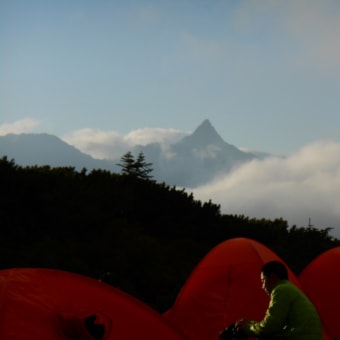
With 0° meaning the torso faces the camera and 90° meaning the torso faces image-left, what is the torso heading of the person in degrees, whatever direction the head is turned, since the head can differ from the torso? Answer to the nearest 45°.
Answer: approximately 90°

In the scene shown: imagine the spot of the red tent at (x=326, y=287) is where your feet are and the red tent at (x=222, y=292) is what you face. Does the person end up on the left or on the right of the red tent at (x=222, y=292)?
left

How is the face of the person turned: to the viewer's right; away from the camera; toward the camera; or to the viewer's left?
to the viewer's left

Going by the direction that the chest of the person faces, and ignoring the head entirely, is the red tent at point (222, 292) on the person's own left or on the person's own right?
on the person's own right

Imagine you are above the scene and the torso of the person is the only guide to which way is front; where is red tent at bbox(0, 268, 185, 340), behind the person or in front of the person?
in front
